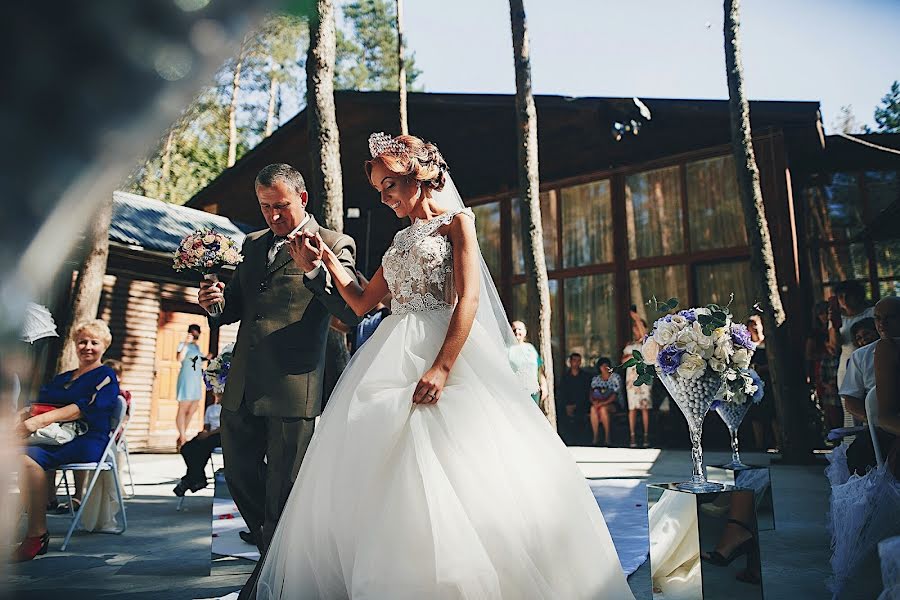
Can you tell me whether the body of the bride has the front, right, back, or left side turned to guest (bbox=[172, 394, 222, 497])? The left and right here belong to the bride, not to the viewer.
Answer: right

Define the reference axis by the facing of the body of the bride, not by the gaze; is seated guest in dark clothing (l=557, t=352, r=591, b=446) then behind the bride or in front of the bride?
behind

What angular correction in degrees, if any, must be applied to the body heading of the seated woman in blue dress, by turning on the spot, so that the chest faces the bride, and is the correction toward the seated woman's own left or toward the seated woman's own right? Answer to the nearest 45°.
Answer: approximately 45° to the seated woman's own left

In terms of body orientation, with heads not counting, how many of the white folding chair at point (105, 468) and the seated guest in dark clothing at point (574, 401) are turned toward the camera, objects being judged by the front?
1

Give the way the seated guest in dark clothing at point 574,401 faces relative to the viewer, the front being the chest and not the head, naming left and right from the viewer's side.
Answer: facing the viewer
